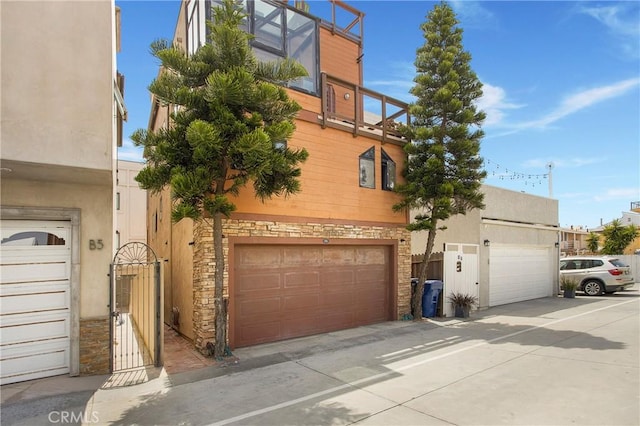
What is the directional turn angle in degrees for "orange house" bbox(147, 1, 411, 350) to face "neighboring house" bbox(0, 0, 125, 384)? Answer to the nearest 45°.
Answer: approximately 90° to its right

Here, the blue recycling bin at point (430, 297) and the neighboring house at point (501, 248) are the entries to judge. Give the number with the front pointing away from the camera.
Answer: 0

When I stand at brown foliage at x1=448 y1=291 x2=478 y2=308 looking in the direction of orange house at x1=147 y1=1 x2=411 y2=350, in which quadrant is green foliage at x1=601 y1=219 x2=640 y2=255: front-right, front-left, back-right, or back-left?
back-right

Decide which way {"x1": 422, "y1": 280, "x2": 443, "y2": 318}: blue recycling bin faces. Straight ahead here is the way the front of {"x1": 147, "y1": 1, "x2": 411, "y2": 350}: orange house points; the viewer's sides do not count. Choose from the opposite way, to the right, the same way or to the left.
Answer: the same way

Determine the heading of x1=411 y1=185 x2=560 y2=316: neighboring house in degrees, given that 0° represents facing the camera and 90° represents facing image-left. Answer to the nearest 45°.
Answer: approximately 315°

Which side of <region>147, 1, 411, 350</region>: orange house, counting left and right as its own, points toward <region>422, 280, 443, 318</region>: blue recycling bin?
left

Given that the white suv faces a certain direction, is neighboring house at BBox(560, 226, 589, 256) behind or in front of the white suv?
in front

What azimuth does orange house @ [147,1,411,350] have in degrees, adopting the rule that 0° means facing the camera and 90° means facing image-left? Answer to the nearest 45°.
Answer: approximately 315°

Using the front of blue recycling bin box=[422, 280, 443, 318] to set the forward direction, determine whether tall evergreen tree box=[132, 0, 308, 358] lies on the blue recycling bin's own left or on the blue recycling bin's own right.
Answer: on the blue recycling bin's own right
